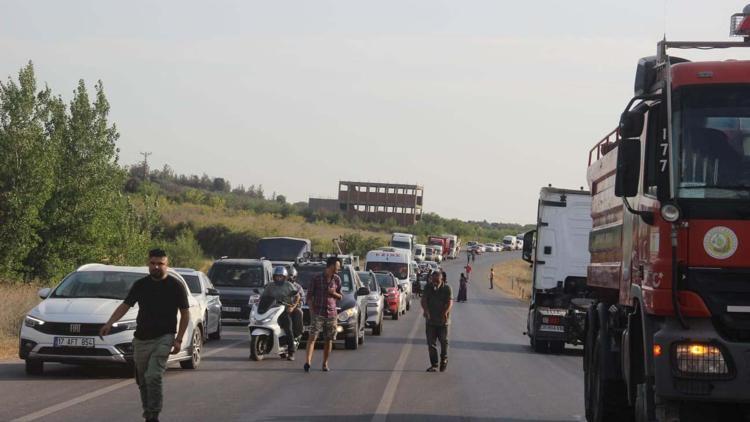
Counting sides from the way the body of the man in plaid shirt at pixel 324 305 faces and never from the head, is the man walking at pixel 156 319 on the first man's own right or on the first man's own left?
on the first man's own right

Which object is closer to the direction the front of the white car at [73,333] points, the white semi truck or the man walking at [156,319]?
the man walking

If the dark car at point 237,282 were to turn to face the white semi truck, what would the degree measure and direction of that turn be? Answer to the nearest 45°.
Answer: approximately 45° to its left

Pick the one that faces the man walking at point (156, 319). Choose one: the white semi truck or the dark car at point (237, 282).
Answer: the dark car

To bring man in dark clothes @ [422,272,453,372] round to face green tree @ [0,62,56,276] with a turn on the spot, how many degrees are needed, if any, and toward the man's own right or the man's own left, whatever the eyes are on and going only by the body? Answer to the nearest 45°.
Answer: approximately 135° to the man's own right

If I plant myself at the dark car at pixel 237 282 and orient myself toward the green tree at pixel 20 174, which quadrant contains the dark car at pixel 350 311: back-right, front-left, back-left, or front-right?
back-left

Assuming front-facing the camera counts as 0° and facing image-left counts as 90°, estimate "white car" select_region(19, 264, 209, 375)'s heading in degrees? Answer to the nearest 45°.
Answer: approximately 45°

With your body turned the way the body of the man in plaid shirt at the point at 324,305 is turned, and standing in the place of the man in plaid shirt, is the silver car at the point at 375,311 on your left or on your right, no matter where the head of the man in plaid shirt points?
on your left

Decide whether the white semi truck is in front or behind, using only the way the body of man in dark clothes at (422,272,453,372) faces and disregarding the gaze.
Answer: behind
